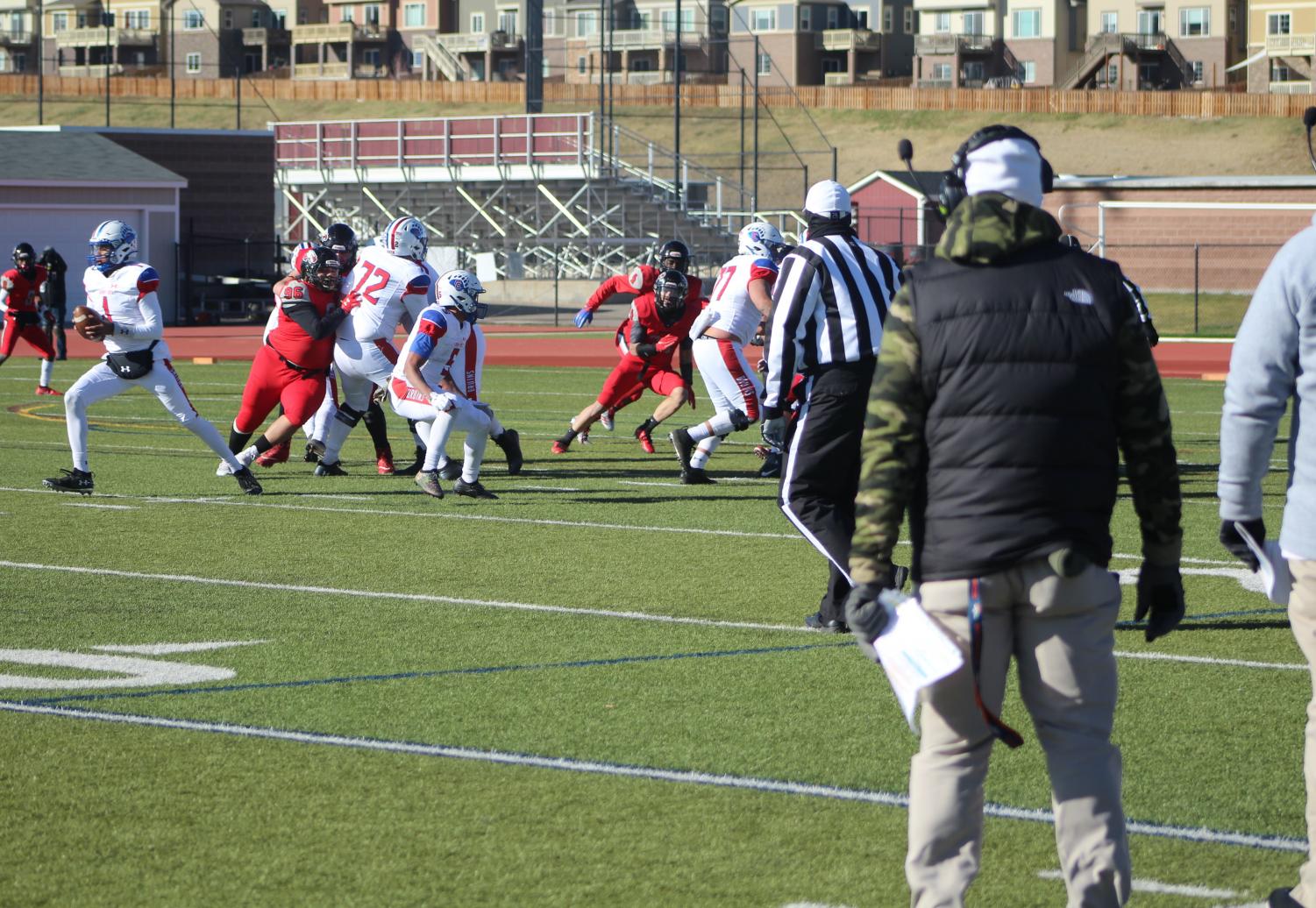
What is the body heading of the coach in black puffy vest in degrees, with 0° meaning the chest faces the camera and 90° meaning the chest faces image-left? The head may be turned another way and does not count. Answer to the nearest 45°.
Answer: approximately 180°

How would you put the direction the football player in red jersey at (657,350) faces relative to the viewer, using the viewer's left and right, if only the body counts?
facing the viewer

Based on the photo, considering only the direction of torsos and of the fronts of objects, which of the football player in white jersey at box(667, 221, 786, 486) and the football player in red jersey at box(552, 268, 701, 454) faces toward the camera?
the football player in red jersey

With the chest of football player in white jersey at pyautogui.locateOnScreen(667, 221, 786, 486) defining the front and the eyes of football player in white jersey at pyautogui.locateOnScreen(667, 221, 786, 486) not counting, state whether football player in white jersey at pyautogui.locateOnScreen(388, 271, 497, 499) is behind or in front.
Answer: behind

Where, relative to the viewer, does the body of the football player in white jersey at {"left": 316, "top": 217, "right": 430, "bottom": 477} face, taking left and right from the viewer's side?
facing away from the viewer and to the right of the viewer

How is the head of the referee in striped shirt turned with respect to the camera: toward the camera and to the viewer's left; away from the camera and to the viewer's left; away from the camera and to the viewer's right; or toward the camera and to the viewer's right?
away from the camera and to the viewer's left

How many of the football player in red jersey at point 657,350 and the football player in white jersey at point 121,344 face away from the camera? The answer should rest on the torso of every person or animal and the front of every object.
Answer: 0

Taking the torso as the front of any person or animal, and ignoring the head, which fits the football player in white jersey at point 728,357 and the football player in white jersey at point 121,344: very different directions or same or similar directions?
very different directions

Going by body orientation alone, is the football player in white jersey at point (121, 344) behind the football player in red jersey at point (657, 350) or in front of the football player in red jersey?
in front

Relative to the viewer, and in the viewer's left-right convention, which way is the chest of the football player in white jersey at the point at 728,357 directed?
facing away from the viewer and to the right of the viewer

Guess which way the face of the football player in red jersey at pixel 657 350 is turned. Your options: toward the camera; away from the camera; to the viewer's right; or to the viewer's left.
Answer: toward the camera

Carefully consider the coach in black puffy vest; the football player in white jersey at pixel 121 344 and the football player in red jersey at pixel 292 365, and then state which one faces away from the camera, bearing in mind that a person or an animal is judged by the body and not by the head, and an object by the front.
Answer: the coach in black puffy vest
